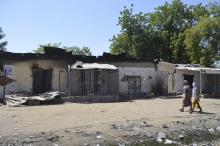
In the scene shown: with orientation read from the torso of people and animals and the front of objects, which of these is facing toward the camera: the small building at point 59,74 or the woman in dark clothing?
the small building

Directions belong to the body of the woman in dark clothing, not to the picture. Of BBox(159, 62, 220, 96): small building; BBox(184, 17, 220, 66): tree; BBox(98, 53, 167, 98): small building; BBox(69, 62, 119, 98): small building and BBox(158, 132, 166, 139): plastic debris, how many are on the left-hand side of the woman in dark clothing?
1

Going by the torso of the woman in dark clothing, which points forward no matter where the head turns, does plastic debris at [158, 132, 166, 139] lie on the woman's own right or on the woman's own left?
on the woman's own left

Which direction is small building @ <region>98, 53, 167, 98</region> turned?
toward the camera

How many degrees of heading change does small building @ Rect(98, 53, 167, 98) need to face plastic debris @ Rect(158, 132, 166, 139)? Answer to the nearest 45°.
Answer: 0° — it already faces it

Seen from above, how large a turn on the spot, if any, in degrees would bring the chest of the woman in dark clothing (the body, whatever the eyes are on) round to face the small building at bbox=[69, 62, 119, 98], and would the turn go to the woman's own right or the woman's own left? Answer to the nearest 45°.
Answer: approximately 45° to the woman's own right

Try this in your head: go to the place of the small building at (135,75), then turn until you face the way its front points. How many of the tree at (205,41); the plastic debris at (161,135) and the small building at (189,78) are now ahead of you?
1

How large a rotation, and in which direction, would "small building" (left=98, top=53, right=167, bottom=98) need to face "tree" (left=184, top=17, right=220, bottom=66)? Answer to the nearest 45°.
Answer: approximately 135° to its left

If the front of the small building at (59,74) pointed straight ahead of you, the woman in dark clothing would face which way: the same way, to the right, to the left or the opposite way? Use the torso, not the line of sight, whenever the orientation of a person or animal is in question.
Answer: to the right

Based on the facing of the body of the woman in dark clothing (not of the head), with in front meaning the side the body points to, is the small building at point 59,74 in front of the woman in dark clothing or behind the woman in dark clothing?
in front

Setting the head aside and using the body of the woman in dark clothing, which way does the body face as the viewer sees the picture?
to the viewer's left

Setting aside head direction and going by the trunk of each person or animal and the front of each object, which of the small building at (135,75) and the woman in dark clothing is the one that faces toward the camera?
the small building
